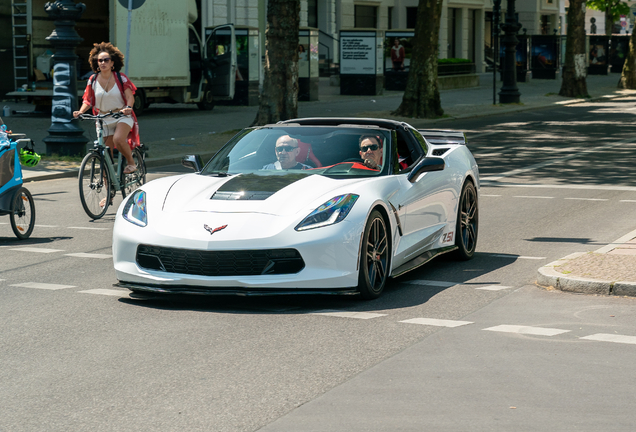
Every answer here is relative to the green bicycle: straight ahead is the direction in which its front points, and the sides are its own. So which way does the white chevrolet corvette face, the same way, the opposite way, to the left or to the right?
the same way

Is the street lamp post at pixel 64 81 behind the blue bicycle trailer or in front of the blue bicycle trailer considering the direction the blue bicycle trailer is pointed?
behind

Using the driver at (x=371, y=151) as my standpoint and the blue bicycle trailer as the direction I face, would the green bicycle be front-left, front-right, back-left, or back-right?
front-right

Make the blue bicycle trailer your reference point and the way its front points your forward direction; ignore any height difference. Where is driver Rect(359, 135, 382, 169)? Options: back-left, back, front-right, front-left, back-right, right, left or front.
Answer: left

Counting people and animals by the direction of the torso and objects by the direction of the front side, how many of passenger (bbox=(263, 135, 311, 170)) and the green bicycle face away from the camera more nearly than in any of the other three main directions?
0

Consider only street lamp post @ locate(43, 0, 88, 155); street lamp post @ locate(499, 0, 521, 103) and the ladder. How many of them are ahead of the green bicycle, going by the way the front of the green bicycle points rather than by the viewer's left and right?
0

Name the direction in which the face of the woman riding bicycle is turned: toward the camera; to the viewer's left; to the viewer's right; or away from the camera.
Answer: toward the camera

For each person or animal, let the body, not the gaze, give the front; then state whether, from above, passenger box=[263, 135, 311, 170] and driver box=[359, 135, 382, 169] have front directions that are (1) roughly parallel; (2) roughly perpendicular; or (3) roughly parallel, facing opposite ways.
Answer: roughly parallel

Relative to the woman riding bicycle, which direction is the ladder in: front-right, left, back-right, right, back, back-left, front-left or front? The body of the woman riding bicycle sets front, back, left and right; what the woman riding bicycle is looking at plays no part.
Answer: back-right

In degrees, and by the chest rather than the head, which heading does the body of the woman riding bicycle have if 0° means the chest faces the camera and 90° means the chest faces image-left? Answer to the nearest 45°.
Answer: approximately 45°

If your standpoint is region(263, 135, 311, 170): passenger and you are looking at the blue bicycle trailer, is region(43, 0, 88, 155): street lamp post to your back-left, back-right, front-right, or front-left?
front-right

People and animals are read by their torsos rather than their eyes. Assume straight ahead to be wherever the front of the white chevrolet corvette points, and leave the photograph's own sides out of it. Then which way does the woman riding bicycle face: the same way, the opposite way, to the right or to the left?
the same way

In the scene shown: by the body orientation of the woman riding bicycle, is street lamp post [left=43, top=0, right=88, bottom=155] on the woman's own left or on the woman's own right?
on the woman's own right

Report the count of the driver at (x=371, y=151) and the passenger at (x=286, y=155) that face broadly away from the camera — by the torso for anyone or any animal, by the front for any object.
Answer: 0

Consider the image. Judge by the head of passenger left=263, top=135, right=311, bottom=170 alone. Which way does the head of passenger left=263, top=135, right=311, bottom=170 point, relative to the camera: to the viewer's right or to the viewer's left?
to the viewer's left

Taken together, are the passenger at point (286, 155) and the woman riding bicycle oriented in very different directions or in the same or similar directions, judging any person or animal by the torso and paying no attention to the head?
same or similar directions

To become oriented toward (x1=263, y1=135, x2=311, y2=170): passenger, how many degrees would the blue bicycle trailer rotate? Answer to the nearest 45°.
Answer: approximately 90° to its left
